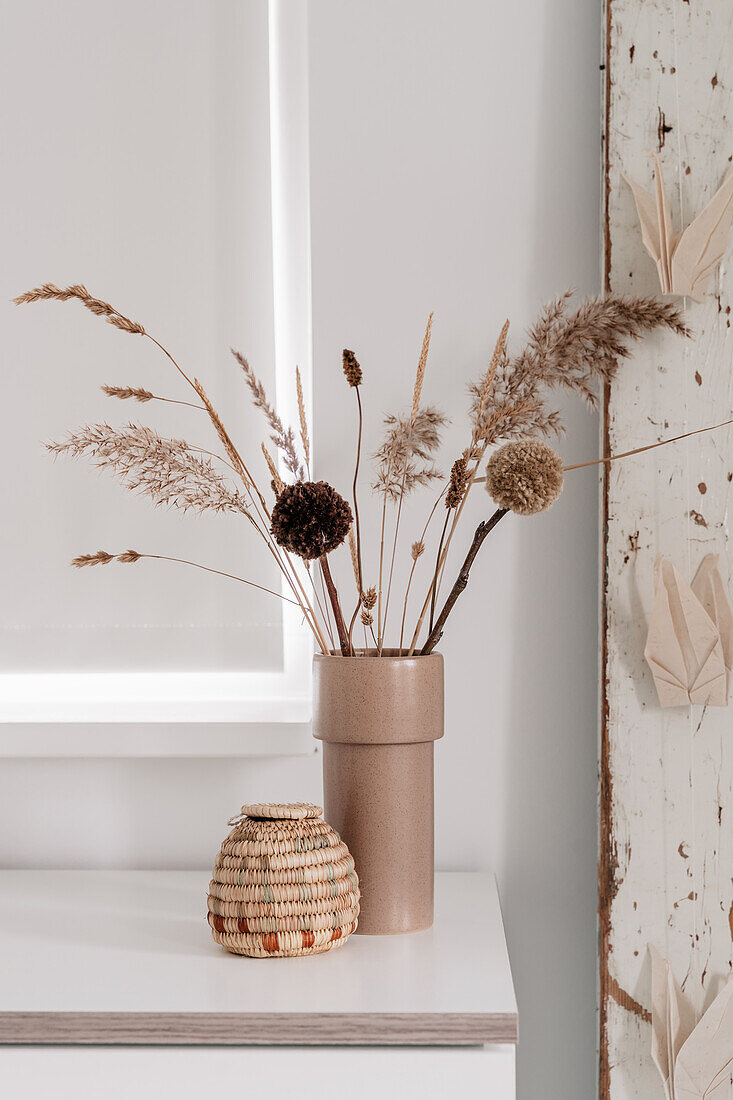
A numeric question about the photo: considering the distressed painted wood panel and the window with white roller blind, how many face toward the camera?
2

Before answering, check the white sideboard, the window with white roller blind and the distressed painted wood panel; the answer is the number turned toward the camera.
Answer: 3

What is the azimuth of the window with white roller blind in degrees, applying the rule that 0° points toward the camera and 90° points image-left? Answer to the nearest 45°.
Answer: approximately 0°

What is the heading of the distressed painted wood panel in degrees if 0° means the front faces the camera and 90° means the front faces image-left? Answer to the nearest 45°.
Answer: approximately 0°
